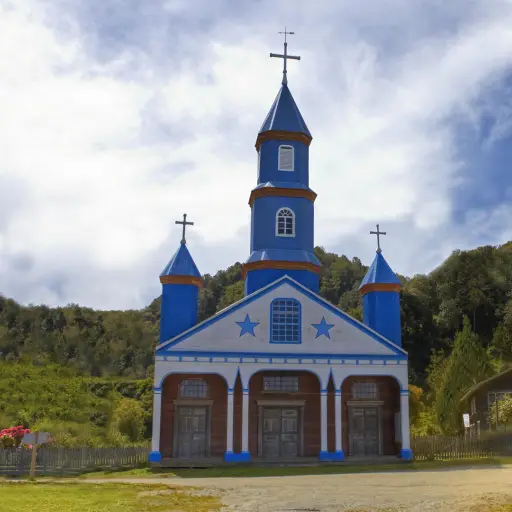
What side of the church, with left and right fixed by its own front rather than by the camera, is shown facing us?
front

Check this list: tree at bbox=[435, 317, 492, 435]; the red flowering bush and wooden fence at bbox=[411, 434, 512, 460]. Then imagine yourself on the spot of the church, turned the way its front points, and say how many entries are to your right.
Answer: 1

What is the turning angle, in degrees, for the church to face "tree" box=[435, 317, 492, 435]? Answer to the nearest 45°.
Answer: approximately 135° to its left

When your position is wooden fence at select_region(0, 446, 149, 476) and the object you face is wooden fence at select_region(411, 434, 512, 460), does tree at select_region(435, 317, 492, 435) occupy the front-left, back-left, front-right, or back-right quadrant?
front-left

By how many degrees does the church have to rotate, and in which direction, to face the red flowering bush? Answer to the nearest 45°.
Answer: approximately 90° to its right

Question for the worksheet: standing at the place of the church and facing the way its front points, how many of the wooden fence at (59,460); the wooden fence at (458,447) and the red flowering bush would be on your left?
1

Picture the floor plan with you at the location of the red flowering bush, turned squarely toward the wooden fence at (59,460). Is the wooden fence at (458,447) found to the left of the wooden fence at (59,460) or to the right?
left

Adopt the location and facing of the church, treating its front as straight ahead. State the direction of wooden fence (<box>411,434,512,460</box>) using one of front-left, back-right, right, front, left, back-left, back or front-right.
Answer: left

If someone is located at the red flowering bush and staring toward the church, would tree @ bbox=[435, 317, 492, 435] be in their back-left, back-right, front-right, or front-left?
front-left

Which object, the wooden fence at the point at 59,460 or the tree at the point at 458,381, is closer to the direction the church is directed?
the wooden fence

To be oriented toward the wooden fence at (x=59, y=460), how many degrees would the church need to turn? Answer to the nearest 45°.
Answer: approximately 90° to its right
